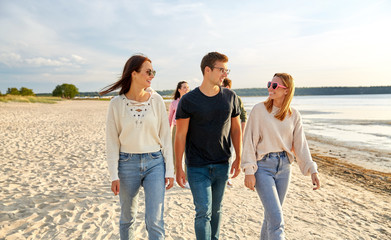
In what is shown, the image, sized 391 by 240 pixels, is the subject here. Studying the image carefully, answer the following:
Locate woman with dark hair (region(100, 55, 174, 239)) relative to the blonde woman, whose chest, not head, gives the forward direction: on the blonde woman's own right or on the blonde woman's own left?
on the blonde woman's own right

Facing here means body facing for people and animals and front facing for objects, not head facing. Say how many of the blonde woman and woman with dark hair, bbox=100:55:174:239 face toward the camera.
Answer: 2

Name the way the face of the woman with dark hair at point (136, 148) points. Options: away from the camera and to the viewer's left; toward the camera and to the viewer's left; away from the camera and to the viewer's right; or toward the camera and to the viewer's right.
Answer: toward the camera and to the viewer's right

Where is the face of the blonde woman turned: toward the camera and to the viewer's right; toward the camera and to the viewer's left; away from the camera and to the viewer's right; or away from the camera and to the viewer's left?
toward the camera and to the viewer's left

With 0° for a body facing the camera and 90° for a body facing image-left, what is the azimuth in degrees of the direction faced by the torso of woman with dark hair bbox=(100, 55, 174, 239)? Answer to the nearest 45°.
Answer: approximately 0°

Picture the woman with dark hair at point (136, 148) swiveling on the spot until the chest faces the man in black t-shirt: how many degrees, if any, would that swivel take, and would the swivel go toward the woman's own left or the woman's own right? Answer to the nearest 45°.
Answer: approximately 90° to the woman's own left

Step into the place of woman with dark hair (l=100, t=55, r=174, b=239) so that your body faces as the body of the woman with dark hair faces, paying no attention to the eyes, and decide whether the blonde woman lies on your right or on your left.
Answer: on your left

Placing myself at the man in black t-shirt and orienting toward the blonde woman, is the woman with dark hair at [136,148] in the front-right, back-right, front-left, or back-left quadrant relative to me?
back-right
